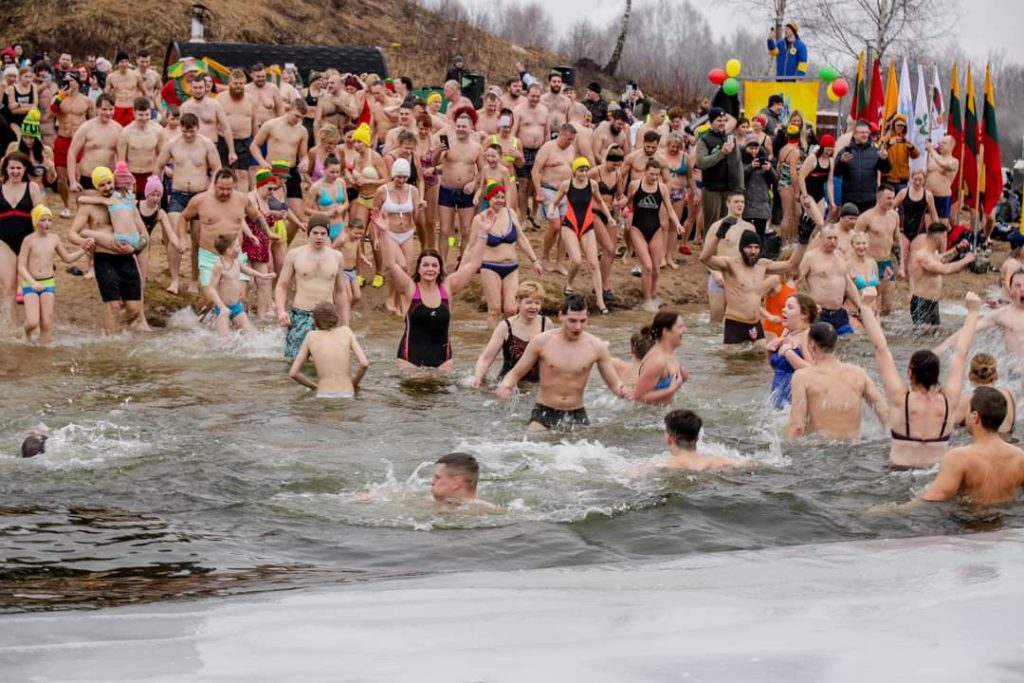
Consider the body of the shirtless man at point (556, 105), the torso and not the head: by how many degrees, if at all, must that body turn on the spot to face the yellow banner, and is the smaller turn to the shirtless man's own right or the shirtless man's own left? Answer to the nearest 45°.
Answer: approximately 135° to the shirtless man's own left

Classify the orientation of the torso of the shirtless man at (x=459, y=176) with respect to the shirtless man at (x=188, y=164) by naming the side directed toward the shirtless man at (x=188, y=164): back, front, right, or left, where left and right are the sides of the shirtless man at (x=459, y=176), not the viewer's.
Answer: right

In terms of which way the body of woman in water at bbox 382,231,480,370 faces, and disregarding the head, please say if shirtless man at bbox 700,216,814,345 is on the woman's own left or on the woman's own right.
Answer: on the woman's own left

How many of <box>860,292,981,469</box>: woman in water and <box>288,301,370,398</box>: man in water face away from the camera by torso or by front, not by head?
2

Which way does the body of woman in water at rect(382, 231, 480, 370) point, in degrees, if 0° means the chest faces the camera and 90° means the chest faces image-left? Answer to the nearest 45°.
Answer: approximately 0°

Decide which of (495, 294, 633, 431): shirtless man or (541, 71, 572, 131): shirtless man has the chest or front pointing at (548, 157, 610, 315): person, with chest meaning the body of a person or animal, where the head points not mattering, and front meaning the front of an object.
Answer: (541, 71, 572, 131): shirtless man

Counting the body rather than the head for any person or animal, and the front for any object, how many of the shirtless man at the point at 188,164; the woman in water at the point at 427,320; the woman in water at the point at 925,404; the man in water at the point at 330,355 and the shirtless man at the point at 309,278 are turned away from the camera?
2

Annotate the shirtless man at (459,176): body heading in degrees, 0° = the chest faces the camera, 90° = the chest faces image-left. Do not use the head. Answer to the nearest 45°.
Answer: approximately 0°

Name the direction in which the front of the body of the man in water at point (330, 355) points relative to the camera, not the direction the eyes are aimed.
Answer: away from the camera

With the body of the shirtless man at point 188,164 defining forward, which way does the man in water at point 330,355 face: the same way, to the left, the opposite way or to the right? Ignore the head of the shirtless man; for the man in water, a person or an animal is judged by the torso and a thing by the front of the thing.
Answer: the opposite way

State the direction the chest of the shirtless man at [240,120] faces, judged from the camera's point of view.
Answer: toward the camera

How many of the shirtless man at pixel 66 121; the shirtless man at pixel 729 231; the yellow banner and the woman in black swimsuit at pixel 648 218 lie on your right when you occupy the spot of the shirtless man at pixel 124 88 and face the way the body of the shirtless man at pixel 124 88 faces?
1

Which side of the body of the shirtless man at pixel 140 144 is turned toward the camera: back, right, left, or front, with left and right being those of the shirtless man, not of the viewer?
front

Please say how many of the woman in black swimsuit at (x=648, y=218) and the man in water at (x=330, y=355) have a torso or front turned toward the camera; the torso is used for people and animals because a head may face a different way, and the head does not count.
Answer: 1

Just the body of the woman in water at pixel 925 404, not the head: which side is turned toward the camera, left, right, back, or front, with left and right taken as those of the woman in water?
back

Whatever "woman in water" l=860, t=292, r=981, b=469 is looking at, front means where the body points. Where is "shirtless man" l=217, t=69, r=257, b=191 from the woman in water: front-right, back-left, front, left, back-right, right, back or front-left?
front-left

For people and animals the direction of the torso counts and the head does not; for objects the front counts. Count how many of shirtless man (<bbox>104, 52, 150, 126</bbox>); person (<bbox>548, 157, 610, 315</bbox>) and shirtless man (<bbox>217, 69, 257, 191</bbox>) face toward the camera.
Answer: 3
